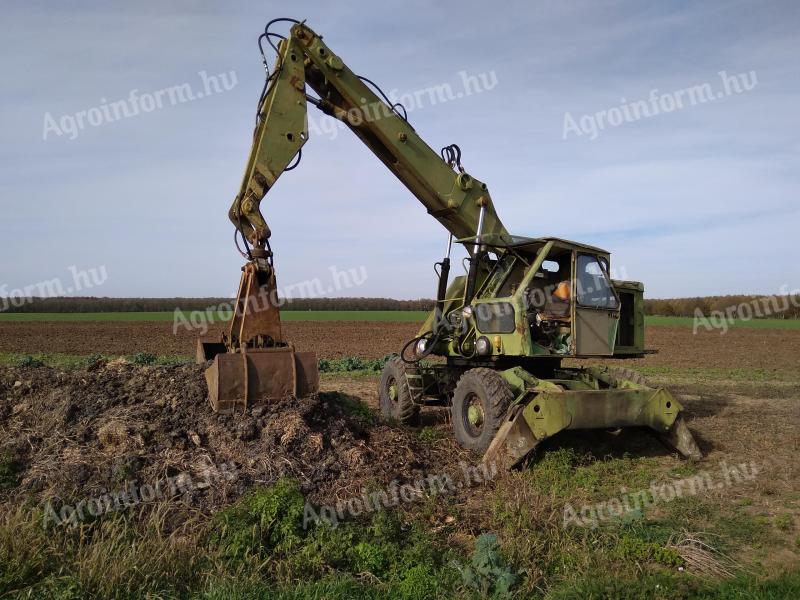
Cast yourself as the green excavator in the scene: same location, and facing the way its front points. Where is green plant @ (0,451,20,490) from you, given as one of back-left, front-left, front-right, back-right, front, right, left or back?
front

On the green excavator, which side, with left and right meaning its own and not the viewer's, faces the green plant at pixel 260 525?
front

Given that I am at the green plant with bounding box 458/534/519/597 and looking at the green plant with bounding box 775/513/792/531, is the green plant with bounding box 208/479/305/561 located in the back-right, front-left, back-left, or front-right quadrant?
back-left

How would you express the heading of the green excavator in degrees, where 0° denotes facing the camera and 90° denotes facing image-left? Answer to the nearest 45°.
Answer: approximately 45°

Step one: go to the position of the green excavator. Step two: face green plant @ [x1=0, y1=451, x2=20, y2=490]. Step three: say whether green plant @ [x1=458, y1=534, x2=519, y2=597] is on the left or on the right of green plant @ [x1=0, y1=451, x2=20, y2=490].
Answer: left

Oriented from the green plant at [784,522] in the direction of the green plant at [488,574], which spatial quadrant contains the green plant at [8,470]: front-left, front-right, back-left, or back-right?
front-right
